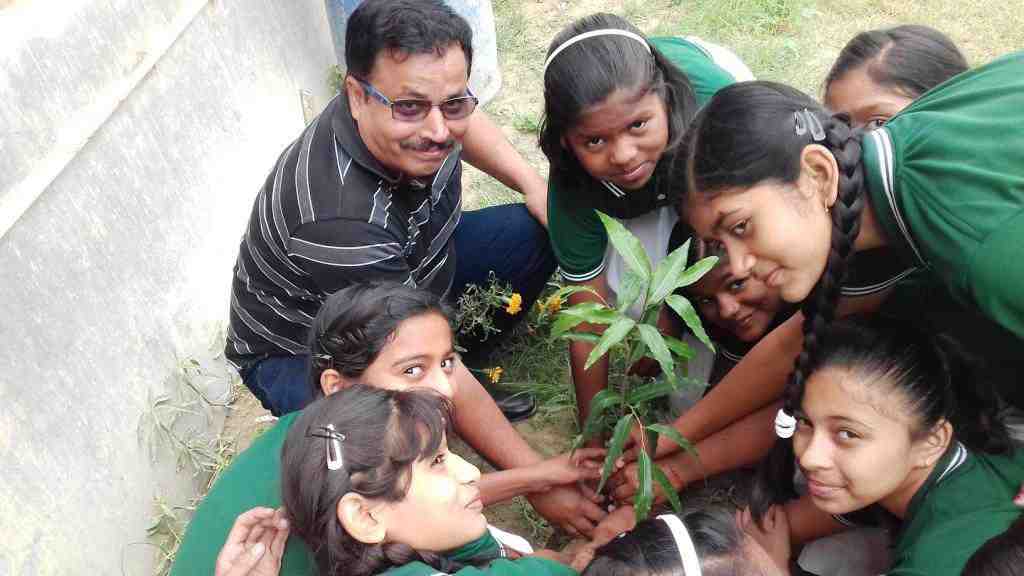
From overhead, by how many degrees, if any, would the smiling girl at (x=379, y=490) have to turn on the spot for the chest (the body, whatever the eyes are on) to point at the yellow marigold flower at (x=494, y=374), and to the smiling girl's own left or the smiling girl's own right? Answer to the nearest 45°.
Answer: approximately 90° to the smiling girl's own left

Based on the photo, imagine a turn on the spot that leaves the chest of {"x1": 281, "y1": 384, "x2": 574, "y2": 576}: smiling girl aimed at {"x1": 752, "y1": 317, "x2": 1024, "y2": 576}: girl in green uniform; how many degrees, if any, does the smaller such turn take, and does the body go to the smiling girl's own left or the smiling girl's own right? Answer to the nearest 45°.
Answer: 0° — they already face them

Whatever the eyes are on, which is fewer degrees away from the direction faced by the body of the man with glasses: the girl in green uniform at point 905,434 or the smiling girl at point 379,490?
the girl in green uniform

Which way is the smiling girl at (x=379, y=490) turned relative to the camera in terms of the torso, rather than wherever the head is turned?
to the viewer's right

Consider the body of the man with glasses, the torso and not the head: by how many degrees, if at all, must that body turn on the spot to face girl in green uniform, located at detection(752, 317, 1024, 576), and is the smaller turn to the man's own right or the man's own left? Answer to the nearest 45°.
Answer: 0° — they already face them

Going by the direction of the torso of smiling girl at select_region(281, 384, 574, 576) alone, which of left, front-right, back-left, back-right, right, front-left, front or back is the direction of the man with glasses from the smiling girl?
left

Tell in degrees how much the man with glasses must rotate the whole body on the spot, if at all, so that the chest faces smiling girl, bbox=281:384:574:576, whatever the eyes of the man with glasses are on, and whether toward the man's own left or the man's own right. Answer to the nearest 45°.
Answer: approximately 45° to the man's own right

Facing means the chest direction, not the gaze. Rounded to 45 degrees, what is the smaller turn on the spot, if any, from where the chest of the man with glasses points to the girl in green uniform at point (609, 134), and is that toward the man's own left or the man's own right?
approximately 45° to the man's own left
